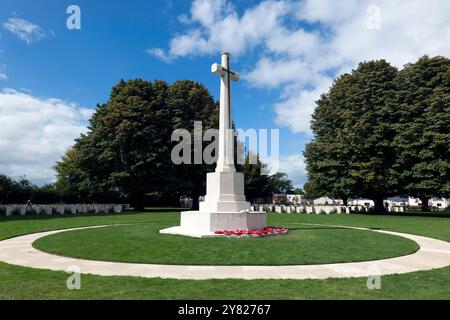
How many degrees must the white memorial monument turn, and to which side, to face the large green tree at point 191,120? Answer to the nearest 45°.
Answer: approximately 135° to its left

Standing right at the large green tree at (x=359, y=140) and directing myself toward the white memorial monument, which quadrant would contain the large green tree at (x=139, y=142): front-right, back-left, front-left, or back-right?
front-right

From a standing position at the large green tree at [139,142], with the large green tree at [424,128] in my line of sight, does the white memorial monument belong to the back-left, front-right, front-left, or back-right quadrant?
front-right

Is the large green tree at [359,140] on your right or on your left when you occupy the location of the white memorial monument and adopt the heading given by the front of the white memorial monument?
on your left

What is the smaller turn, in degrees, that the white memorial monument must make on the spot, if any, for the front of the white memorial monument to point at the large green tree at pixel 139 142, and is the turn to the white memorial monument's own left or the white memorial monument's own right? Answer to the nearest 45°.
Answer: approximately 135° to the white memorial monument's own left

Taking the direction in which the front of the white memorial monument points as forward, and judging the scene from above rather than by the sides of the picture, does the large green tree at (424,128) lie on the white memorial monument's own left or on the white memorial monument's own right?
on the white memorial monument's own left

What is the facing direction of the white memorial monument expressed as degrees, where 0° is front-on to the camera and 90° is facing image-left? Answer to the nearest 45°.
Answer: approximately 315°

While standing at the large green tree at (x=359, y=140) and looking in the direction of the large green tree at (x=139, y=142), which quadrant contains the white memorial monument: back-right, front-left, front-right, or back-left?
front-left

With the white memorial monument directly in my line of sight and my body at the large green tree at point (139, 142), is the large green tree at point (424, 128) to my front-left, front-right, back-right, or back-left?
front-left

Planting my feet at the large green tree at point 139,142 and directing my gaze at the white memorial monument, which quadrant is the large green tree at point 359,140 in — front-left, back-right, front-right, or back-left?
front-left

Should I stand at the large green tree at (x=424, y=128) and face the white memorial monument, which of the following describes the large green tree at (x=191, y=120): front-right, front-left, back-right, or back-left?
front-right
